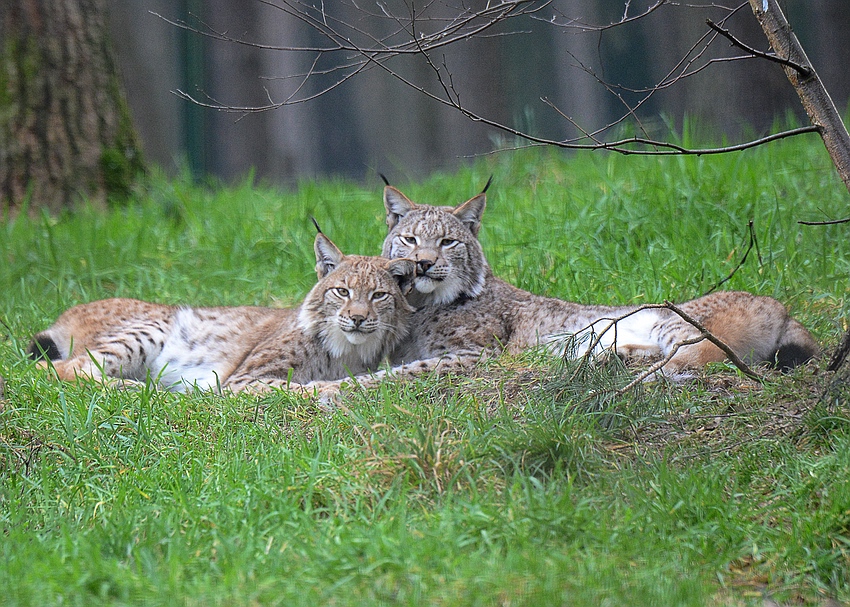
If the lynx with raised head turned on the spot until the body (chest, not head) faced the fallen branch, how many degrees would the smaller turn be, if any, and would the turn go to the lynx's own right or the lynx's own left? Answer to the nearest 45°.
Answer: approximately 135° to the lynx's own left

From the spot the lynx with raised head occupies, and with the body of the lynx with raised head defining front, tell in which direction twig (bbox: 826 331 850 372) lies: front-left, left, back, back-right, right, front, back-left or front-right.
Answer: back-left

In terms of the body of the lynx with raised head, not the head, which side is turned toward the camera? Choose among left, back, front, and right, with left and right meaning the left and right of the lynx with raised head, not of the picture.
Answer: left
